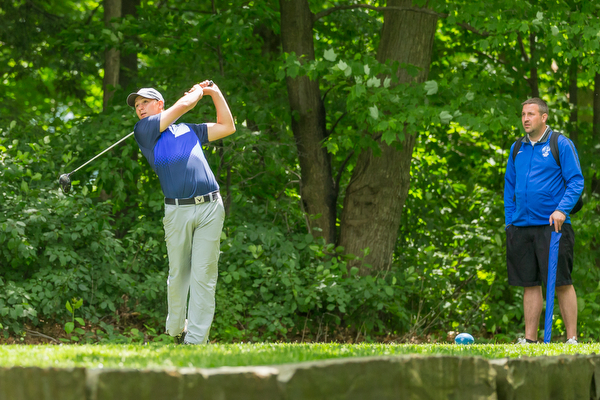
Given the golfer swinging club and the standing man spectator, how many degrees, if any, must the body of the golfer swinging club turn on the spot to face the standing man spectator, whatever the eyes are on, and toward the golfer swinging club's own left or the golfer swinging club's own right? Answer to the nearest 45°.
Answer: approximately 90° to the golfer swinging club's own left

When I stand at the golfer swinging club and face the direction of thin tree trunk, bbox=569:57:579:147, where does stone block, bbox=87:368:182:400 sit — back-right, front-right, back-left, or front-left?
back-right

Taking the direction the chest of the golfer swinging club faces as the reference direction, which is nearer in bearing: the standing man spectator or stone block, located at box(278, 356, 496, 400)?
the stone block

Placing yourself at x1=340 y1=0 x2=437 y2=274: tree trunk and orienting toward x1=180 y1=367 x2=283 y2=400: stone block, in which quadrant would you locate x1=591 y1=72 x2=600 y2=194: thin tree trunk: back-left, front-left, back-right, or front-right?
back-left

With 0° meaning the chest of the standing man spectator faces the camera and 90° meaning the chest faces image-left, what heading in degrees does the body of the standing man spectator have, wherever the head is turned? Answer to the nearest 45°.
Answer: approximately 45°

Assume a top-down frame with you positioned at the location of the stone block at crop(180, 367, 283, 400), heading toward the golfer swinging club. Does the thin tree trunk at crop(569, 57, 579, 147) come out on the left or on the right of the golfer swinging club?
right

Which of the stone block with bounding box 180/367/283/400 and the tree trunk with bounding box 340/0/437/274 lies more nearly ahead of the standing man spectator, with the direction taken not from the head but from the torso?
the stone block

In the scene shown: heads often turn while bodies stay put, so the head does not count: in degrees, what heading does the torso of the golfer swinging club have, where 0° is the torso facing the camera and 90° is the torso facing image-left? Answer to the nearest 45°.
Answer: approximately 0°

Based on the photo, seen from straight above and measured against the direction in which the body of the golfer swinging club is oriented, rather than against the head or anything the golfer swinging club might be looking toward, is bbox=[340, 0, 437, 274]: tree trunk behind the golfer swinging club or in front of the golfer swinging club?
behind

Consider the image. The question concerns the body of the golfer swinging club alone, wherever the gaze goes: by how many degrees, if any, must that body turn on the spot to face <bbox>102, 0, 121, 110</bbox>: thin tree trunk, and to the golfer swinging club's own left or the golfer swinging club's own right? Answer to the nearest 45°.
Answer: approximately 180°

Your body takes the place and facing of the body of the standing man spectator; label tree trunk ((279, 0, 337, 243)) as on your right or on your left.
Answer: on your right

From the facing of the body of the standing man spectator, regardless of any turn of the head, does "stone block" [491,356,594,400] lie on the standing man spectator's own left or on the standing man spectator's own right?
on the standing man spectator's own left
